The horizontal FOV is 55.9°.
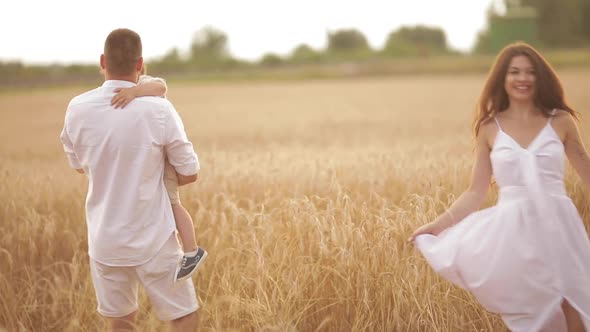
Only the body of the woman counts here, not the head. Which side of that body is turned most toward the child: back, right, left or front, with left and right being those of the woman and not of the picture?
right

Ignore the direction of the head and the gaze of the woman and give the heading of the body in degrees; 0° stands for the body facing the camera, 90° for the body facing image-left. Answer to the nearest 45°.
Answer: approximately 0°

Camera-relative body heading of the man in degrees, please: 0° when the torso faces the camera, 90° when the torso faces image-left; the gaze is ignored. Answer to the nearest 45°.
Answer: approximately 180°

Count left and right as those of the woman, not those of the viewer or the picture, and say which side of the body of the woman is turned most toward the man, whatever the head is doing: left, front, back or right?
right

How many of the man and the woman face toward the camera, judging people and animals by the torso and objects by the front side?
1

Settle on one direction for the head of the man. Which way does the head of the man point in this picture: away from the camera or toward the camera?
away from the camera
